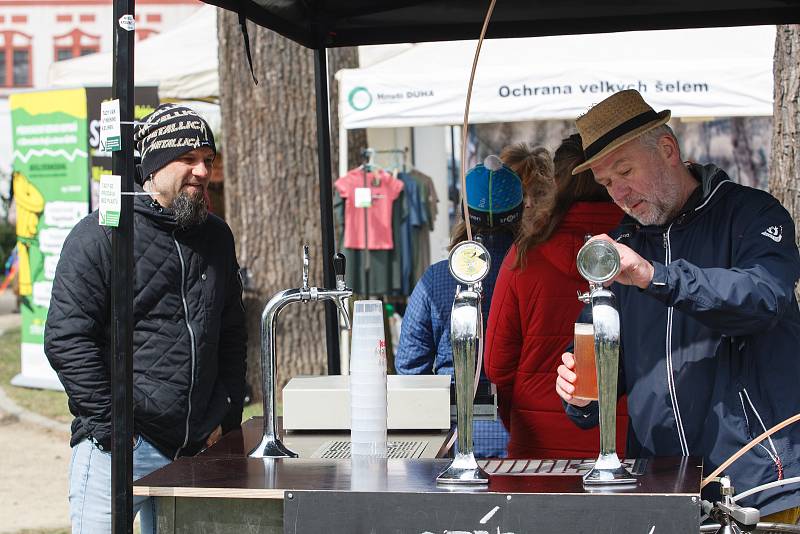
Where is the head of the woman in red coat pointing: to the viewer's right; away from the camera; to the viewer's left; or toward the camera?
away from the camera

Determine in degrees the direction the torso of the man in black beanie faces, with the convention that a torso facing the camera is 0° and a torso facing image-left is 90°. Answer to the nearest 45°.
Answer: approximately 315°

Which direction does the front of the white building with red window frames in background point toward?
toward the camera

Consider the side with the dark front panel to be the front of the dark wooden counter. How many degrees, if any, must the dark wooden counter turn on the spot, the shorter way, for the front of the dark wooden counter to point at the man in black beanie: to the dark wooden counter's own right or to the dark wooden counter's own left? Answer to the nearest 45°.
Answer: approximately 135° to the dark wooden counter's own right

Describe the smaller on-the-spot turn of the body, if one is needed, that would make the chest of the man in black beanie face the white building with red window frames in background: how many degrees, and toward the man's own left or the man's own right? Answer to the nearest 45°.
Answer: approximately 135° to the man's own left

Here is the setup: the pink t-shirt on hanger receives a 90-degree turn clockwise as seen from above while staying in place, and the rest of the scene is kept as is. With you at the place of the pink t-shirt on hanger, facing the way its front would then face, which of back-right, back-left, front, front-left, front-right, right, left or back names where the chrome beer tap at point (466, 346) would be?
left

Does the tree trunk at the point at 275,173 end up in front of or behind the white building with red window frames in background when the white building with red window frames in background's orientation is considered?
in front

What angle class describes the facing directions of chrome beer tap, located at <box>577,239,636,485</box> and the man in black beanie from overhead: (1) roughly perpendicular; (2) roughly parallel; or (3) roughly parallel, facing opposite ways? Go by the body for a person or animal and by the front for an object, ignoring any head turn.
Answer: roughly perpendicular

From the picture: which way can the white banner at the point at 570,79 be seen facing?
toward the camera

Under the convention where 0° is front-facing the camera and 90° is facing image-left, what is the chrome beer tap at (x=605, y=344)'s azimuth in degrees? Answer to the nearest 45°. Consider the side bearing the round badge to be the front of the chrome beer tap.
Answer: approximately 0°

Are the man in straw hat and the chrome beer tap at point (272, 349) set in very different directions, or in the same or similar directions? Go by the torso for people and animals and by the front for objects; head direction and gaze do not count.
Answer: very different directions
